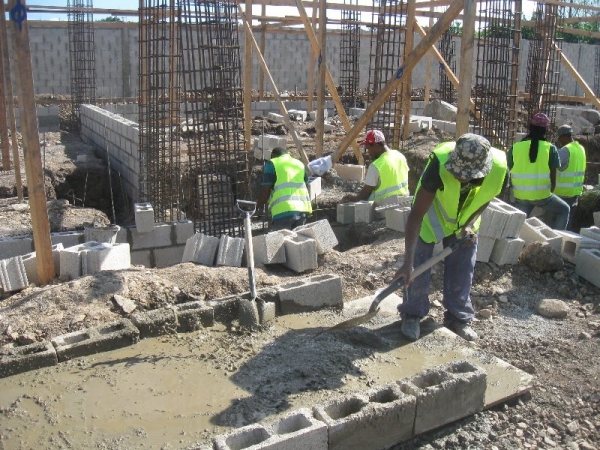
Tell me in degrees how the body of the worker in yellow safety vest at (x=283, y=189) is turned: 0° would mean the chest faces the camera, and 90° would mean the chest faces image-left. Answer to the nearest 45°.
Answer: approximately 135°

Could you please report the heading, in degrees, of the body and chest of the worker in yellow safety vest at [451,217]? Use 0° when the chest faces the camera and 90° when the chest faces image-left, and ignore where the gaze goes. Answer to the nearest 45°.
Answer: approximately 0°

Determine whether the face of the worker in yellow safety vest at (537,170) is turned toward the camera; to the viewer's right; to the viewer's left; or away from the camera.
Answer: away from the camera

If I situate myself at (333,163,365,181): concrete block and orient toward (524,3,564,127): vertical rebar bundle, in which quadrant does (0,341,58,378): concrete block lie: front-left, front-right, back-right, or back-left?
back-right

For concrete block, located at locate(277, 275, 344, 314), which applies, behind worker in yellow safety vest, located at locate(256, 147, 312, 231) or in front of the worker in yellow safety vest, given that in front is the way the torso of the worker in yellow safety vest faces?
behind

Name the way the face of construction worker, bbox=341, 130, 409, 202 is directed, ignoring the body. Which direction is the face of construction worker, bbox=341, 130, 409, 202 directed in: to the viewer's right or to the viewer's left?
to the viewer's left

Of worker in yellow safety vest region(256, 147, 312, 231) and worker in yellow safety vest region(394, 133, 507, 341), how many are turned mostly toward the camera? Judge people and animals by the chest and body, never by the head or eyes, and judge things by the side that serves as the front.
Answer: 1
